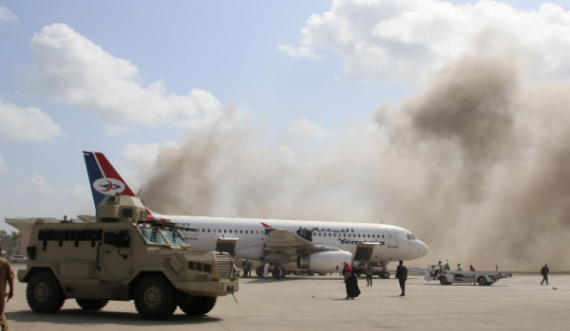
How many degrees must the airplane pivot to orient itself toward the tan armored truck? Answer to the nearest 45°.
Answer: approximately 90° to its right

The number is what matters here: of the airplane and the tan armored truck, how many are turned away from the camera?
0

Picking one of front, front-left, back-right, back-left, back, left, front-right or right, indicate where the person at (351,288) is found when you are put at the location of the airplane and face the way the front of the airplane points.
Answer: right

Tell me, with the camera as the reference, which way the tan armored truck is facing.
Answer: facing the viewer and to the right of the viewer

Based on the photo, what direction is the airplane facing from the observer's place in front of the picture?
facing to the right of the viewer

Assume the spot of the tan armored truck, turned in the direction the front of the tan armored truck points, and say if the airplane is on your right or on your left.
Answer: on your left

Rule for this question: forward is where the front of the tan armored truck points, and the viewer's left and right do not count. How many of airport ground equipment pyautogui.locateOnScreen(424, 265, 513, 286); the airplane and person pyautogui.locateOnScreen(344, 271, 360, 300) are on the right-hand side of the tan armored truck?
0

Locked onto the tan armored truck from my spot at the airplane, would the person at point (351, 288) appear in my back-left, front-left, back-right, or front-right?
front-left

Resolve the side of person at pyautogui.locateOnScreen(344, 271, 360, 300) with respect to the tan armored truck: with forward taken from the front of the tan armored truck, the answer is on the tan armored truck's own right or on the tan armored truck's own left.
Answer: on the tan armored truck's own left

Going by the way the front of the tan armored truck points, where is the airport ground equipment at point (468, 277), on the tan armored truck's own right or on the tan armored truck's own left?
on the tan armored truck's own left

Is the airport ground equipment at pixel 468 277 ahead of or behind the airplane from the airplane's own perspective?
ahead

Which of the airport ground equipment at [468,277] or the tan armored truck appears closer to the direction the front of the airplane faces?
the airport ground equipment
